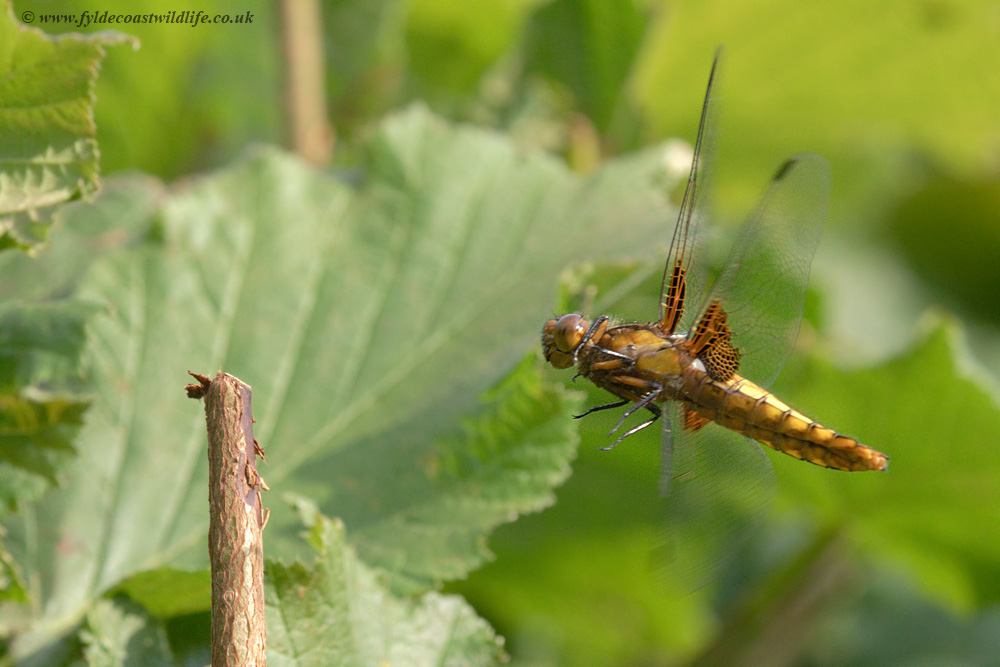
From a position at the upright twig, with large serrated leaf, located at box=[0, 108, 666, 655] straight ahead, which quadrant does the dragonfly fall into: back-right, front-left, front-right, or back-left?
front-right

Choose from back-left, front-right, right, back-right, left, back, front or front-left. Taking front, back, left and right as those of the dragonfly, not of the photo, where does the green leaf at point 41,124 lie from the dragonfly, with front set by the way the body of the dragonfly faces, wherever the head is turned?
front-left

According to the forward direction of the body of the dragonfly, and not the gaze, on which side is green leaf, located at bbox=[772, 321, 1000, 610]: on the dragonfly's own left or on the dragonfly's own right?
on the dragonfly's own right

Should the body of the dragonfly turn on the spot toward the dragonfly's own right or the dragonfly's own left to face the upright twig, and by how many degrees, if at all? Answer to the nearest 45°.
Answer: approximately 45° to the dragonfly's own left

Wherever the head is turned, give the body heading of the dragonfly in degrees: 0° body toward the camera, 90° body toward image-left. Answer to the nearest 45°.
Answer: approximately 90°

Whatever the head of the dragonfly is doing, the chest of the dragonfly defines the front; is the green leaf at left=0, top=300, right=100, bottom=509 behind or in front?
in front

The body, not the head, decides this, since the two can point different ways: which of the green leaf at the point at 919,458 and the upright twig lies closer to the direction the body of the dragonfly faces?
the upright twig
